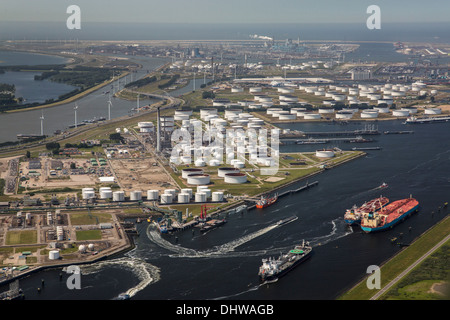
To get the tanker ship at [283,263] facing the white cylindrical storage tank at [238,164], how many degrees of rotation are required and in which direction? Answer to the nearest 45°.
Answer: approximately 45° to its left

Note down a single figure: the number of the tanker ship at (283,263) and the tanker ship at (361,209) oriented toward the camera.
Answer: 0

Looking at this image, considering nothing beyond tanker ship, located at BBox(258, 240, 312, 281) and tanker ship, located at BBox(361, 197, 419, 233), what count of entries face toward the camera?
0

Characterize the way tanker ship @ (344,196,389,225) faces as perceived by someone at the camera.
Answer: facing away from the viewer and to the right of the viewer

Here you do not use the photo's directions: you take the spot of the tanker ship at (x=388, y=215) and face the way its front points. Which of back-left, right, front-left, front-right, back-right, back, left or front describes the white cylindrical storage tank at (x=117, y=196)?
back-left

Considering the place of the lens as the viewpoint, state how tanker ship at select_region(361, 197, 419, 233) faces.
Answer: facing away from the viewer and to the right of the viewer

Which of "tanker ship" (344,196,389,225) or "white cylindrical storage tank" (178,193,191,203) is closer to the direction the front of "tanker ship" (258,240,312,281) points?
the tanker ship

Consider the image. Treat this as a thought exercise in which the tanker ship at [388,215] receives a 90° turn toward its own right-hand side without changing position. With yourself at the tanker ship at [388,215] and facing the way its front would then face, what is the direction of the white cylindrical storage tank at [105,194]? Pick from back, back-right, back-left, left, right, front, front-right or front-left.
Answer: back-right

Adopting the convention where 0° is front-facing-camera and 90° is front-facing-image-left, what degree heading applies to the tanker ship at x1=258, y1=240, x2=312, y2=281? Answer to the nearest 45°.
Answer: approximately 225°

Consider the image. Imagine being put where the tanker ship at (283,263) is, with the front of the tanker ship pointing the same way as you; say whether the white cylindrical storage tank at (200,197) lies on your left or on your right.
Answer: on your left
